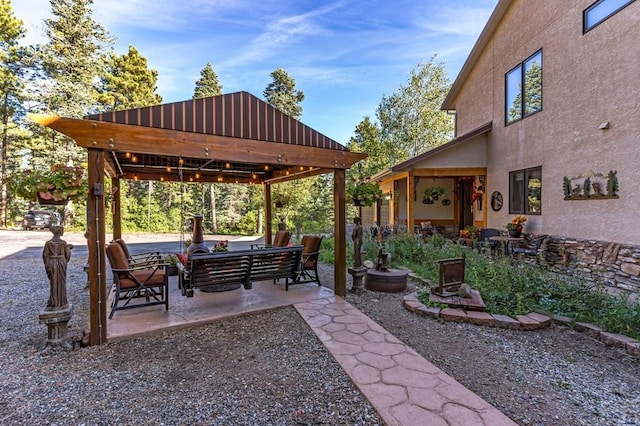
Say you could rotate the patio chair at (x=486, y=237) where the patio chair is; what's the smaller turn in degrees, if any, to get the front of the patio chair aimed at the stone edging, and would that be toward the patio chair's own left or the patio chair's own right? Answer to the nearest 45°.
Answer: approximately 45° to the patio chair's own left

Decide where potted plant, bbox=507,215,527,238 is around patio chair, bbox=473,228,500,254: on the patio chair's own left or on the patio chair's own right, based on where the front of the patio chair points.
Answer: on the patio chair's own left

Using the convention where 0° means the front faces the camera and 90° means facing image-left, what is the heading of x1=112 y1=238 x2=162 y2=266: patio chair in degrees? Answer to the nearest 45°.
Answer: approximately 270°

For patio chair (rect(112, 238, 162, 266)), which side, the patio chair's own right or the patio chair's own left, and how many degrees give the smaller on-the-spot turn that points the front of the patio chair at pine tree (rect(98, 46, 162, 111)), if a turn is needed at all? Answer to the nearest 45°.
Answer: approximately 90° to the patio chair's own left

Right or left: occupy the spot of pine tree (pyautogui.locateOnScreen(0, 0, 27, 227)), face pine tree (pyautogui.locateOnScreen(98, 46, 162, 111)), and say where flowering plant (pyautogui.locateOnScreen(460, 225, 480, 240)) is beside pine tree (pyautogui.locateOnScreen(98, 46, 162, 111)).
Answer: right

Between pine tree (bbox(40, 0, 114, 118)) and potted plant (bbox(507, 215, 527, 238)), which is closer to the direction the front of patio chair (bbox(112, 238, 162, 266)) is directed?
the potted plant

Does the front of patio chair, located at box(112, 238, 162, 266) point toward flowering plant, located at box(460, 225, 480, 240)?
yes

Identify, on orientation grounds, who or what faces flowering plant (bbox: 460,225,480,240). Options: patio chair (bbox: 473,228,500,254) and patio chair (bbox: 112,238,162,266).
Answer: patio chair (bbox: 112,238,162,266)

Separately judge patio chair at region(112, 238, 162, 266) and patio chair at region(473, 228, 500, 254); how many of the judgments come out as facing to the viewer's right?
1
